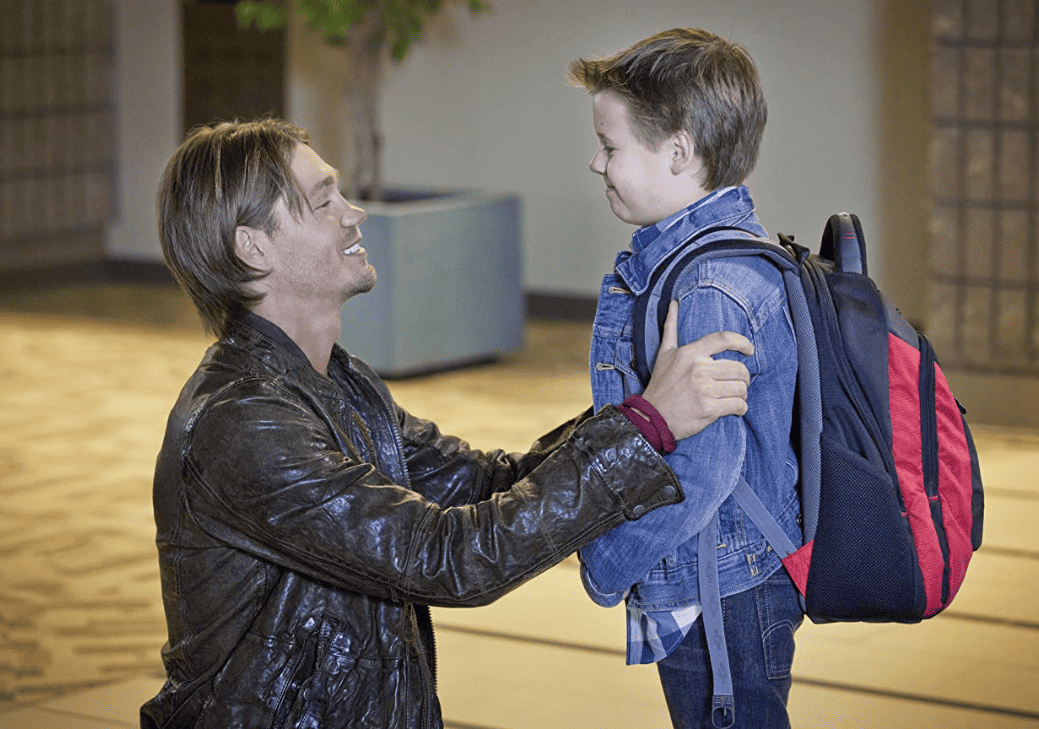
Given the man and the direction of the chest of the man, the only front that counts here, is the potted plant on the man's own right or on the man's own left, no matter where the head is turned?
on the man's own left

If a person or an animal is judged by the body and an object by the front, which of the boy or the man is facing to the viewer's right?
the man

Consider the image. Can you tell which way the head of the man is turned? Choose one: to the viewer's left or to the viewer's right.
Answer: to the viewer's right

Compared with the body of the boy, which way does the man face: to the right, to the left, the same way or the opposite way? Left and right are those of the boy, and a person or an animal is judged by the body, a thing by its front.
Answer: the opposite way

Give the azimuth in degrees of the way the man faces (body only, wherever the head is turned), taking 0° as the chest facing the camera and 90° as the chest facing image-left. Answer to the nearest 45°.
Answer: approximately 270°

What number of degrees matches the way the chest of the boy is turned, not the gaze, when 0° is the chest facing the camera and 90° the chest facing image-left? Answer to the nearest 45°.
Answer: approximately 90°

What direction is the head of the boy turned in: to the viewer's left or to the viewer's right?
to the viewer's left

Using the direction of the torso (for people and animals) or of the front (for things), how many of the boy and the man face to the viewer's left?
1
